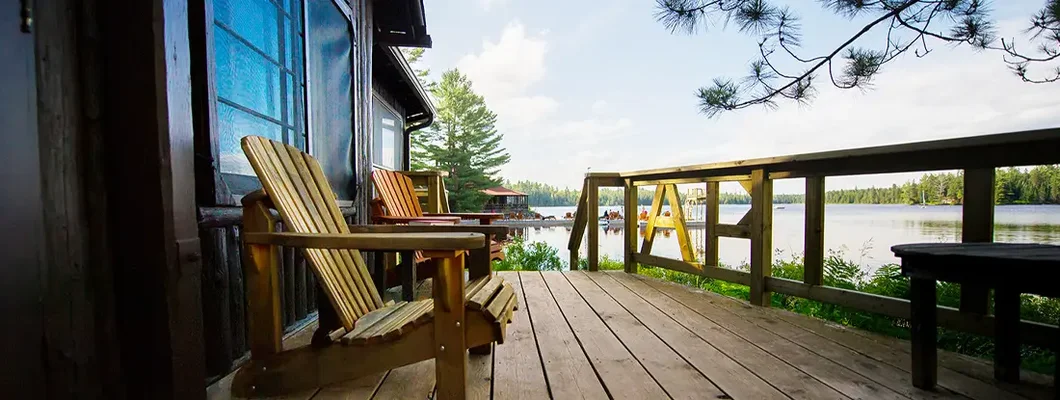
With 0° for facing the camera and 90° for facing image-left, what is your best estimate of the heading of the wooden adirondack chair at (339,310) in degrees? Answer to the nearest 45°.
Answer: approximately 270°

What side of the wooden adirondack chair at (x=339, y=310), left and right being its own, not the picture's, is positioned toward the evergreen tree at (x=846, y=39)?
front

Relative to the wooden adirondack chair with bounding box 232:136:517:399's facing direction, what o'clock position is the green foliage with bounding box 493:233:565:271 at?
The green foliage is roughly at 10 o'clock from the wooden adirondack chair.

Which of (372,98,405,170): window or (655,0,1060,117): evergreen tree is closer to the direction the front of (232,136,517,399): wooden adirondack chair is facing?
the evergreen tree

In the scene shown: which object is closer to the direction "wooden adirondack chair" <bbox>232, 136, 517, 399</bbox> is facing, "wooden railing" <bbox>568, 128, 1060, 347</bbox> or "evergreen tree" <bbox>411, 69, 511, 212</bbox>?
the wooden railing

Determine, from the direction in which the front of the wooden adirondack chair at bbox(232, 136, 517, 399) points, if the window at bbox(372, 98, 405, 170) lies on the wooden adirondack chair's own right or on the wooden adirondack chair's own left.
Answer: on the wooden adirondack chair's own left

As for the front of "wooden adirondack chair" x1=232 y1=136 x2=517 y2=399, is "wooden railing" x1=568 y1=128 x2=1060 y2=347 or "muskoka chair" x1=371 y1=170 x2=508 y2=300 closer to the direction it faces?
the wooden railing

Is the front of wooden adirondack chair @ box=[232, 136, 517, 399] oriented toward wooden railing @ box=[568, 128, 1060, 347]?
yes

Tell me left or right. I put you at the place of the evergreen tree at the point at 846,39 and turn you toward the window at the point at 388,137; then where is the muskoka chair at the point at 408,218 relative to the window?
left

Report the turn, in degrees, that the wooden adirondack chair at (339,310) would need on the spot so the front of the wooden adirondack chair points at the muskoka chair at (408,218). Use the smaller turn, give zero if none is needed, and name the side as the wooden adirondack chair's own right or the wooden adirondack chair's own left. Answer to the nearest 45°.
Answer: approximately 90° to the wooden adirondack chair's own left

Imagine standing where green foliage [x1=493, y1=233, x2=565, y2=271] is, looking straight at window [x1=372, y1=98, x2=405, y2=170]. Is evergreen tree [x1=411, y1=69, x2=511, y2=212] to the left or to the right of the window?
right

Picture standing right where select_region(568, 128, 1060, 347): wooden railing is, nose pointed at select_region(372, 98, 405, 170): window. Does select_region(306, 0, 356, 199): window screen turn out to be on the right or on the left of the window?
left

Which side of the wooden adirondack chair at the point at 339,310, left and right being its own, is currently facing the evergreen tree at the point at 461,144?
left

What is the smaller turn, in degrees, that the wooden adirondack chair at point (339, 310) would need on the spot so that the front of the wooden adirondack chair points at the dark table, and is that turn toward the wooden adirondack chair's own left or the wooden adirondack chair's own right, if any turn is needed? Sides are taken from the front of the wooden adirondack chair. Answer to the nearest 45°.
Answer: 0° — it already faces it
